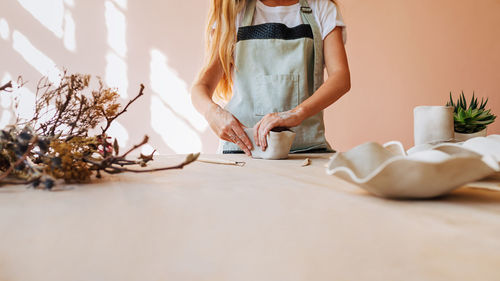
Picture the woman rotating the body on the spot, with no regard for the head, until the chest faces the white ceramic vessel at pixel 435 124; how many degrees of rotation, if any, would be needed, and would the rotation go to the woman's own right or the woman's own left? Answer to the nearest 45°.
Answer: approximately 45° to the woman's own left

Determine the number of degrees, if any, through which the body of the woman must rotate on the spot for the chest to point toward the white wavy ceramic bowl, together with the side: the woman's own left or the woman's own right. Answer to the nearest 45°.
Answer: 0° — they already face it

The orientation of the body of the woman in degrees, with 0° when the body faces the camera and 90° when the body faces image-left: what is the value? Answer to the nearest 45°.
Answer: approximately 0°

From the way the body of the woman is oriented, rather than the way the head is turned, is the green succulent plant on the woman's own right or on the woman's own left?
on the woman's own left

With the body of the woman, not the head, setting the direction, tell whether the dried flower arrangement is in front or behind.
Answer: in front
